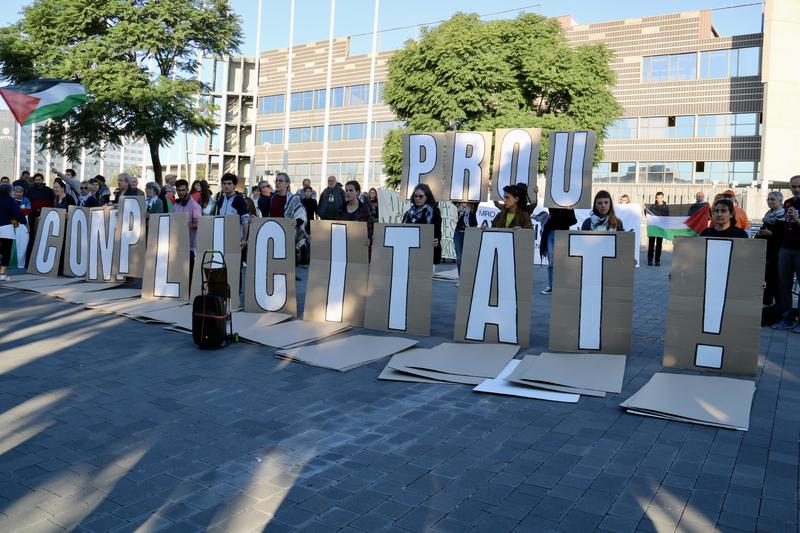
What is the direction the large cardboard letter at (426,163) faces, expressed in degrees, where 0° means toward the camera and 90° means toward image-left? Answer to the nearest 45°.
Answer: approximately 0°

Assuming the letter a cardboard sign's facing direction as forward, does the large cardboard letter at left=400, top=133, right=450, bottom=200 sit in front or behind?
behind

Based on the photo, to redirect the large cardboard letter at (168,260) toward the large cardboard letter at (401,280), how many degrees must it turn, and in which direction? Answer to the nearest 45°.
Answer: approximately 45° to its left

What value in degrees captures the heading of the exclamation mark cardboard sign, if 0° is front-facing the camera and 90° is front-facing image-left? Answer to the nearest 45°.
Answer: approximately 0°

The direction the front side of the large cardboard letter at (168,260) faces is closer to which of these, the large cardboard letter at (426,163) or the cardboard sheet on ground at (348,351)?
the cardboard sheet on ground

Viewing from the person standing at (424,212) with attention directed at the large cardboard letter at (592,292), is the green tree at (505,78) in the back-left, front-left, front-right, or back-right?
back-left
